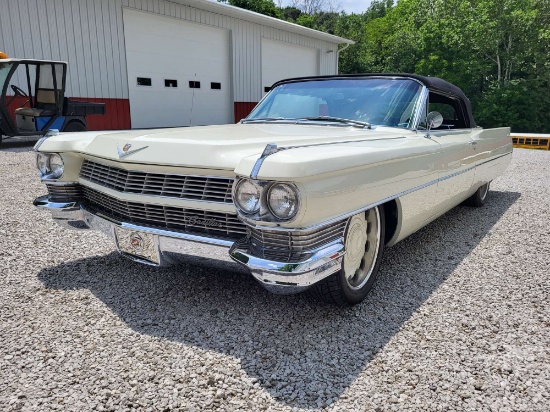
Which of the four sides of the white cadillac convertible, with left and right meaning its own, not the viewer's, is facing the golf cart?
right

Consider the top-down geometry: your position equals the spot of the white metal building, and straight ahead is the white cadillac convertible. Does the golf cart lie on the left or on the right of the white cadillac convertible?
right

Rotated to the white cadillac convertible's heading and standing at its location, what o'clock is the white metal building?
The white metal building is roughly at 4 o'clock from the white cadillac convertible.

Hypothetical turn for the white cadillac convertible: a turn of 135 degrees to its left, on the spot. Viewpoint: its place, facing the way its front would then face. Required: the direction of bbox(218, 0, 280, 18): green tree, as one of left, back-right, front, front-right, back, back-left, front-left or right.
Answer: left

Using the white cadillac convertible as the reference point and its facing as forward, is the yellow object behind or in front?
behind

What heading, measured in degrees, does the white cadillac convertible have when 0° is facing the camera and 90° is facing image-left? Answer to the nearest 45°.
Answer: approximately 45°
